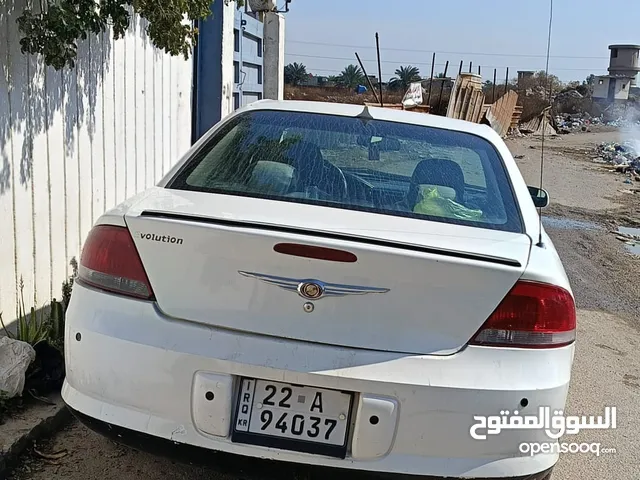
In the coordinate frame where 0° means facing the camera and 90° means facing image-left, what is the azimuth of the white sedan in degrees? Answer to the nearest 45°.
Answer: approximately 180°

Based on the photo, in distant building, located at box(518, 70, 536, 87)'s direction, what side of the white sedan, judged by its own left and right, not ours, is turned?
front

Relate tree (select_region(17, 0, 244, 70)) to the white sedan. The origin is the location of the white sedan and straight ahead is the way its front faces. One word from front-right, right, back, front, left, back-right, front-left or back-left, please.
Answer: front-left

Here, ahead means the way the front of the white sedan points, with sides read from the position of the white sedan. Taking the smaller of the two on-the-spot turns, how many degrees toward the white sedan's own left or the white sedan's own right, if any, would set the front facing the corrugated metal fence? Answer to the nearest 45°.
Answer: approximately 45° to the white sedan's own left

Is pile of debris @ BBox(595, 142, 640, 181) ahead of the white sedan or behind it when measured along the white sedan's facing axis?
ahead
